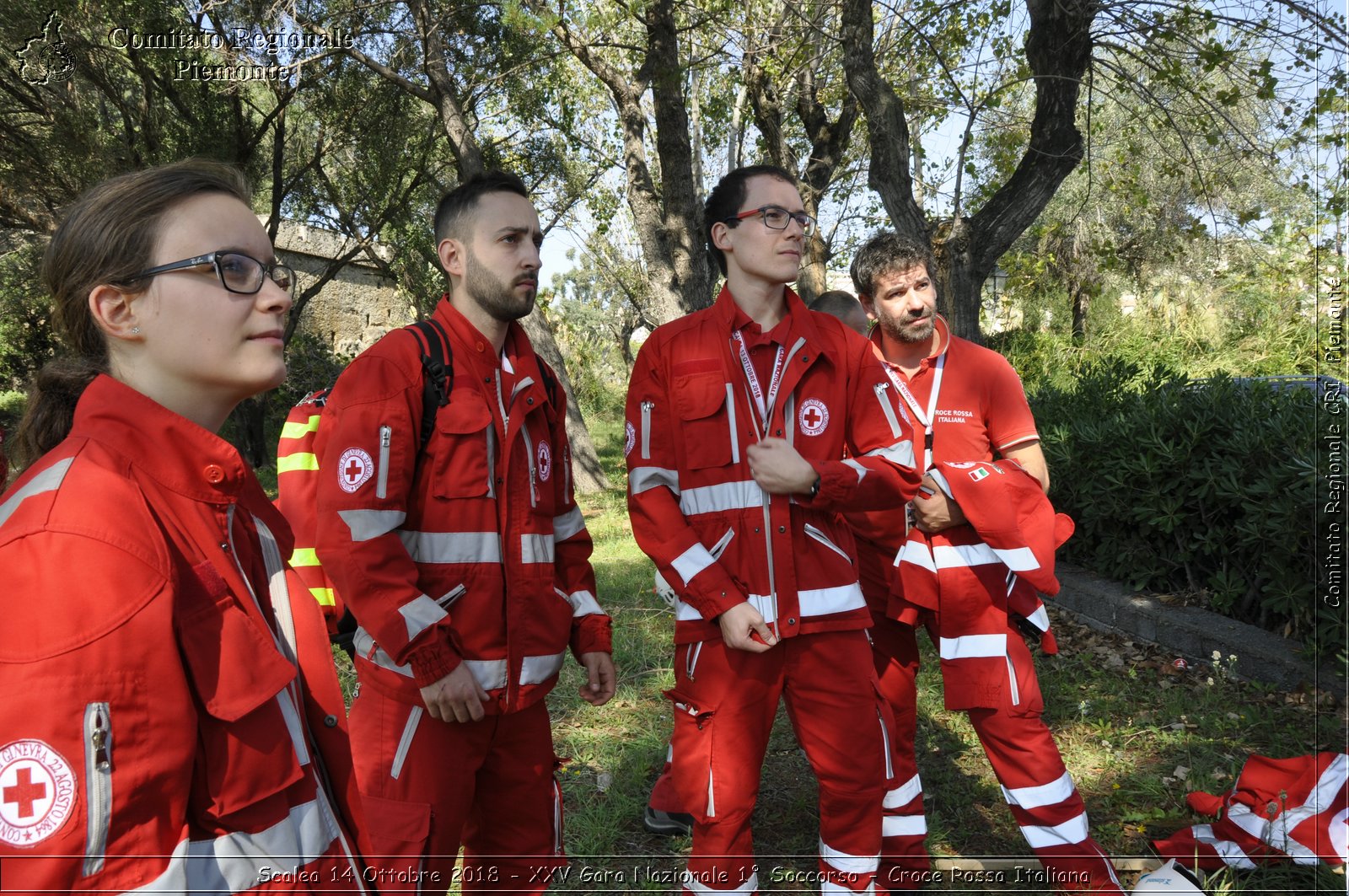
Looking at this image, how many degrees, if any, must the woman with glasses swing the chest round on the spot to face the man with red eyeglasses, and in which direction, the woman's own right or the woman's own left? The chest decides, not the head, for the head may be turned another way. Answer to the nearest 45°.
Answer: approximately 90° to the woman's own left

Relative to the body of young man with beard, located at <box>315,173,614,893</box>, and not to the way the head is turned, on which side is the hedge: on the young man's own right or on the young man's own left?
on the young man's own left

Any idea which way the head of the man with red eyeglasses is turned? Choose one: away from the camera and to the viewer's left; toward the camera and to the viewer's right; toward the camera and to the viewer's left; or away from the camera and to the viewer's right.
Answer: toward the camera and to the viewer's right

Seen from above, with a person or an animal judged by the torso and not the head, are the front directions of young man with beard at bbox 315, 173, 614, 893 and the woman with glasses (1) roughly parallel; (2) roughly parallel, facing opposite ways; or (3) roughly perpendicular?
roughly parallel

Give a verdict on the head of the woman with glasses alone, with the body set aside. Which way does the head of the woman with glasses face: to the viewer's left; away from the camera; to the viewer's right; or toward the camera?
to the viewer's right

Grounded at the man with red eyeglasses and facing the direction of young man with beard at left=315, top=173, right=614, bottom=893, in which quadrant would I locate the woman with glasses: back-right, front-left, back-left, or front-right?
front-left

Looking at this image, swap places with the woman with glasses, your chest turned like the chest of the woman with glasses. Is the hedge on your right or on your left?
on your left

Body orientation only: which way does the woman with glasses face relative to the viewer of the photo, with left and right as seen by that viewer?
facing the viewer and to the right of the viewer

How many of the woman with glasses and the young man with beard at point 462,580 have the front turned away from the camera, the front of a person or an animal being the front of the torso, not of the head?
0
